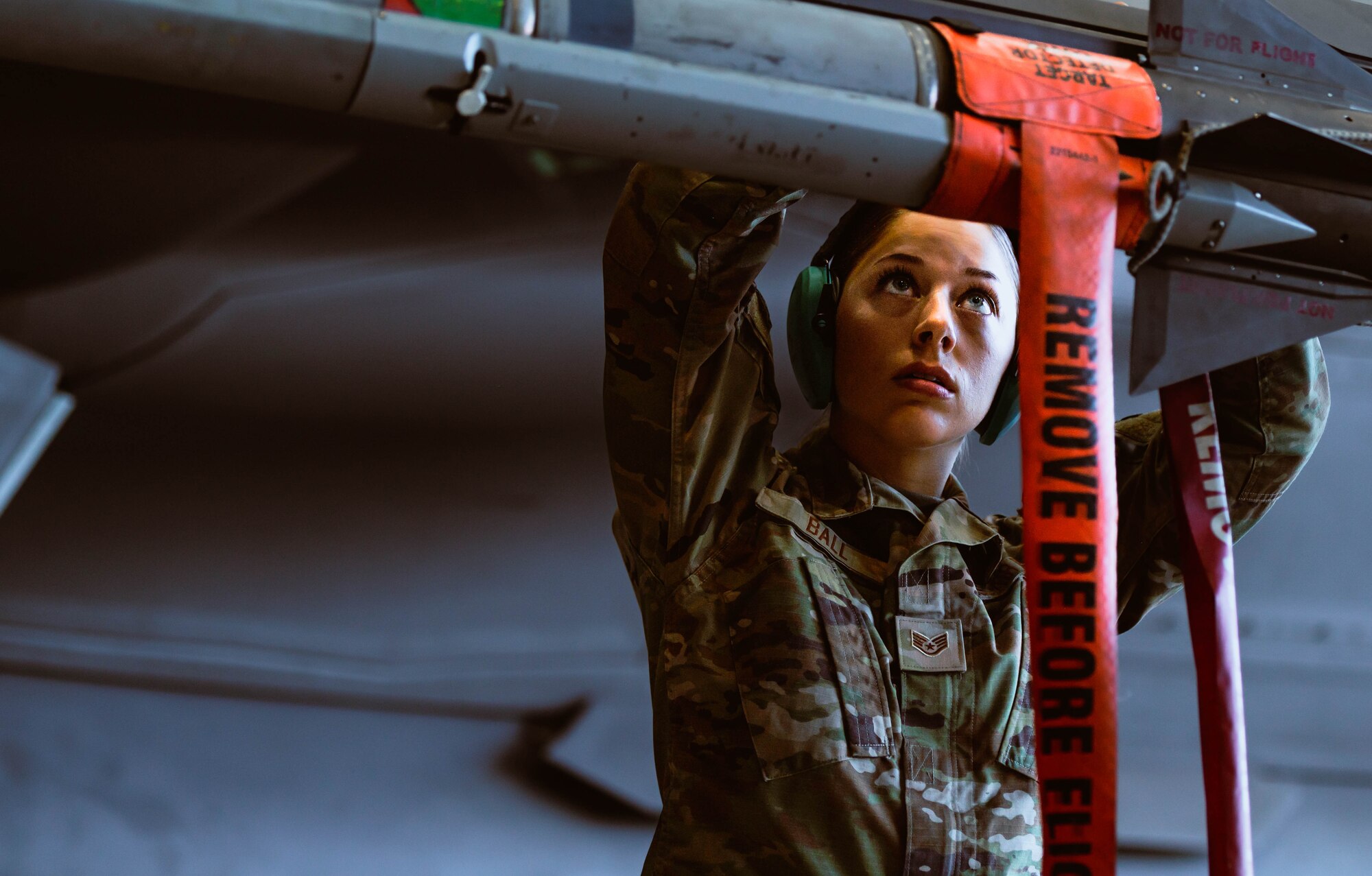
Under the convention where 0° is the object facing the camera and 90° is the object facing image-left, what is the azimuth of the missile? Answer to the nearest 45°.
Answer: approximately 270°
